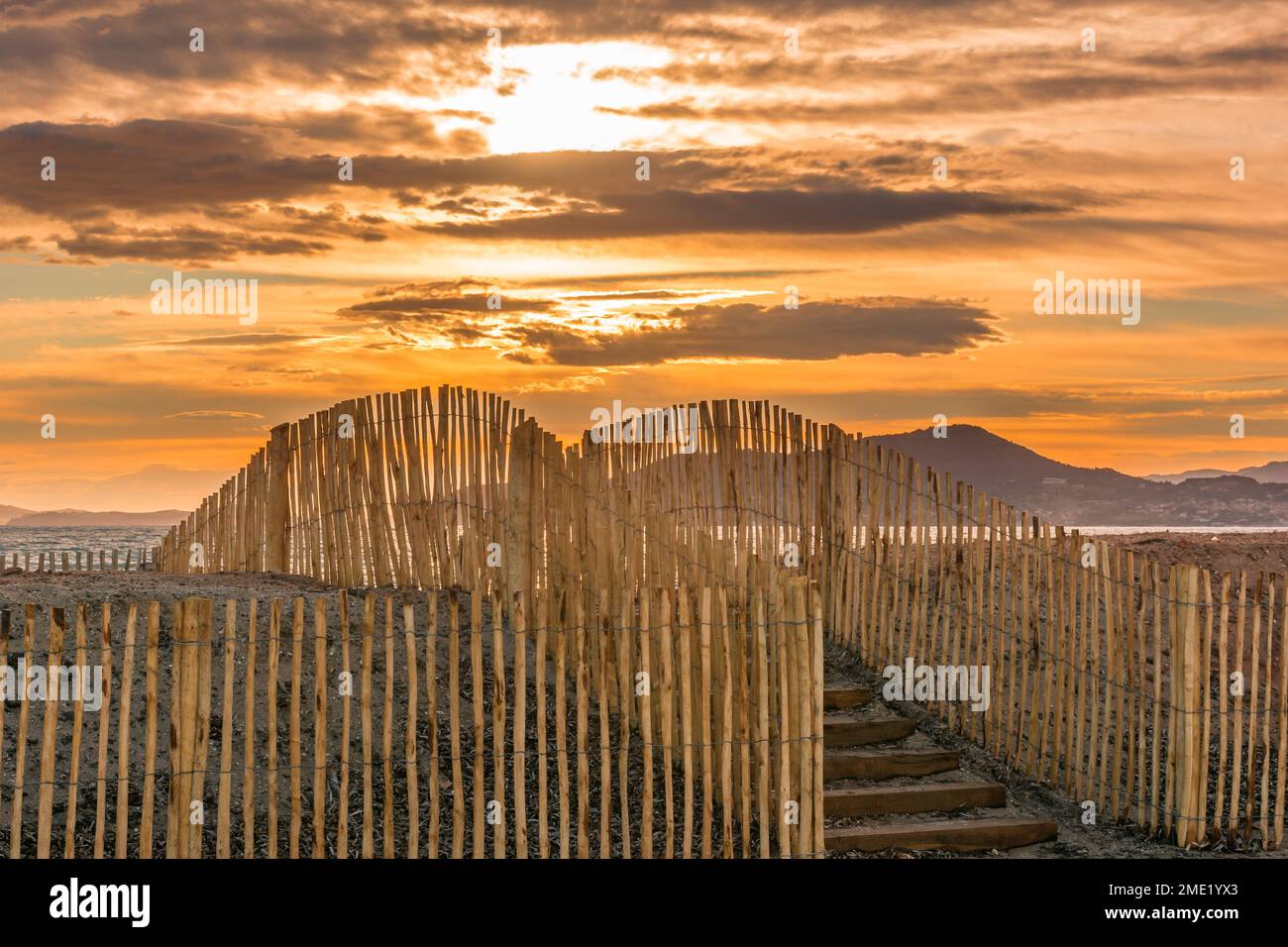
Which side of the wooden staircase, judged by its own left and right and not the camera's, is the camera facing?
front

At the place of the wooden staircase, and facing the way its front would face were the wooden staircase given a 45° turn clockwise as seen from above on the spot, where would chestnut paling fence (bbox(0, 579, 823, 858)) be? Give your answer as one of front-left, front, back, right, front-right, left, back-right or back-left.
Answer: front

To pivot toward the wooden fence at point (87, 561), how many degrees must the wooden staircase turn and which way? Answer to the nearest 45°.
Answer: approximately 135° to its right
